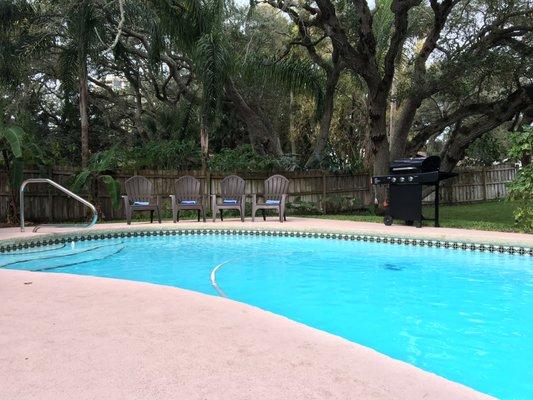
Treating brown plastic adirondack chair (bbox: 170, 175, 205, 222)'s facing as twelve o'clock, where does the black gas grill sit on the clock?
The black gas grill is roughly at 10 o'clock from the brown plastic adirondack chair.

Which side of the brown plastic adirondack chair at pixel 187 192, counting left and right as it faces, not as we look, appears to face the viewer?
front

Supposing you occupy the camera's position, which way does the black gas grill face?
facing the viewer and to the left of the viewer

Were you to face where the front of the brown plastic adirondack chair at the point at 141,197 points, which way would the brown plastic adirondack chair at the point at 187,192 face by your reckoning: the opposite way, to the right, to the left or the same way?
the same way

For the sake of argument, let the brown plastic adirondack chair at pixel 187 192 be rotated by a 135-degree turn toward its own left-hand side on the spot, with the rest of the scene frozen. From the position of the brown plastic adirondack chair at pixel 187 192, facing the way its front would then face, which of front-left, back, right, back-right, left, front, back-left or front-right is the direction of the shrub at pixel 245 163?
front

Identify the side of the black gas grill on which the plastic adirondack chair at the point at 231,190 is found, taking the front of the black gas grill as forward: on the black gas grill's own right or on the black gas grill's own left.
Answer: on the black gas grill's own right

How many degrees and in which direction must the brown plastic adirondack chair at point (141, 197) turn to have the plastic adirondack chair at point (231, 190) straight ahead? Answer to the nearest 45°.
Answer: approximately 90° to its left

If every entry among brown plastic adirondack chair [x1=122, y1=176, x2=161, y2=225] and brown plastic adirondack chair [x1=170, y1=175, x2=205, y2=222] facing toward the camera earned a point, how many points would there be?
2

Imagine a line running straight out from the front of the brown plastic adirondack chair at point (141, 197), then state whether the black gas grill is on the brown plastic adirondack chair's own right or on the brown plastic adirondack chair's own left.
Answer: on the brown plastic adirondack chair's own left

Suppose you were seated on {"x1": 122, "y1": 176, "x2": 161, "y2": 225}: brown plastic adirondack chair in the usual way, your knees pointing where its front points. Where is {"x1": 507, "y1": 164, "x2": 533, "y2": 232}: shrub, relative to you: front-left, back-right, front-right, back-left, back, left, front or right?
front-left

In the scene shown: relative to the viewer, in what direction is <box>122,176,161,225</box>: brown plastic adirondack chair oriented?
toward the camera

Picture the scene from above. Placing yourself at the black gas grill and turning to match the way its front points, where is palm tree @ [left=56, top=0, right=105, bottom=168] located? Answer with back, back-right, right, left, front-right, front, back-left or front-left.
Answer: front-right

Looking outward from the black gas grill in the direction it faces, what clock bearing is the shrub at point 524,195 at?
The shrub is roughly at 8 o'clock from the black gas grill.

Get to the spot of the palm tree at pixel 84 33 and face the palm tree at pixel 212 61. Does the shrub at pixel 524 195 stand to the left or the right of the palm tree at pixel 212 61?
right
